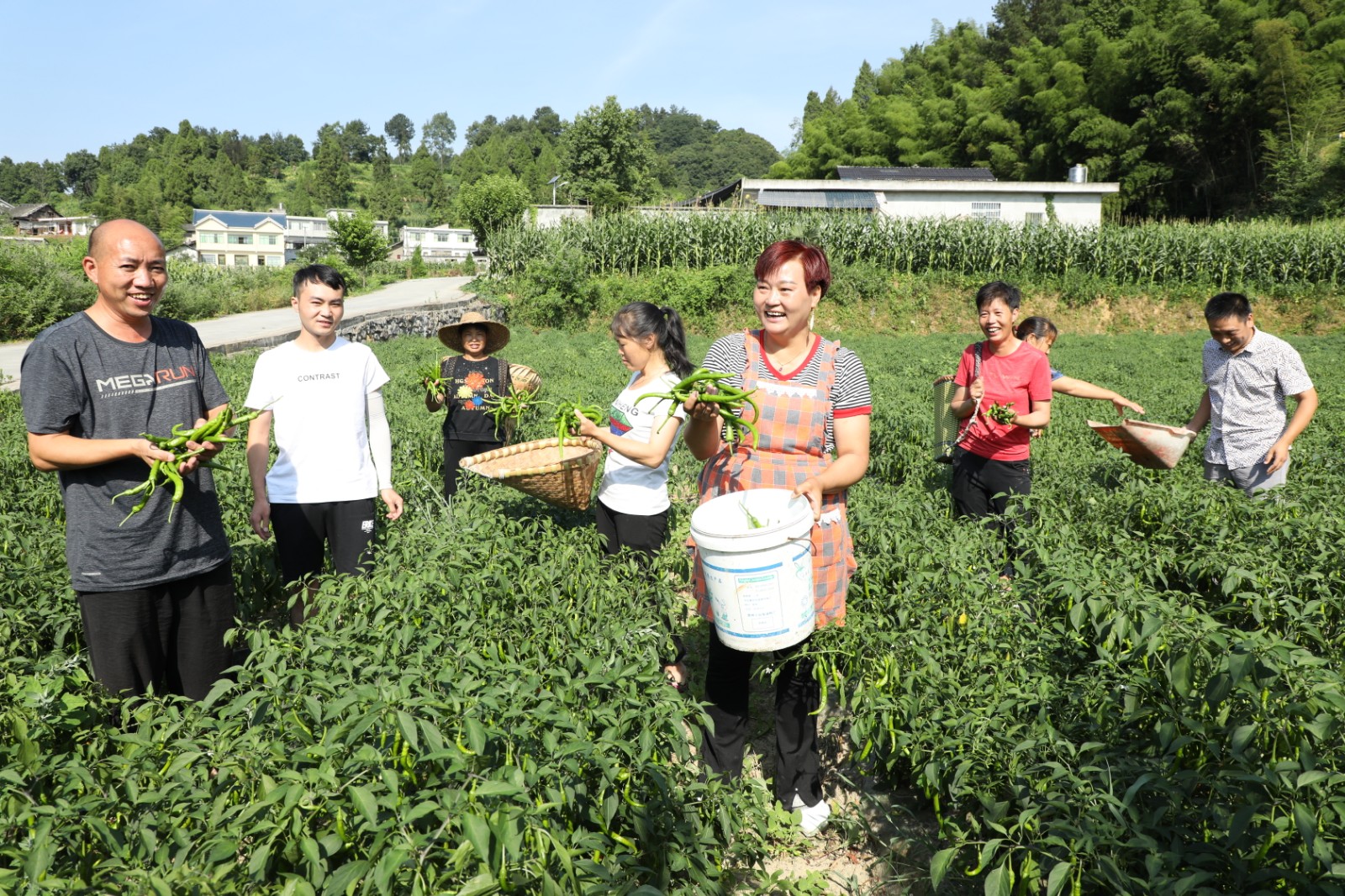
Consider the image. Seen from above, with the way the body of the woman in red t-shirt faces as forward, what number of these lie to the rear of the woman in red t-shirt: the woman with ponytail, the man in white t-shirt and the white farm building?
1

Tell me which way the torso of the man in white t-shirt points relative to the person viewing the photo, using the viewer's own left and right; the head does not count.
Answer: facing the viewer

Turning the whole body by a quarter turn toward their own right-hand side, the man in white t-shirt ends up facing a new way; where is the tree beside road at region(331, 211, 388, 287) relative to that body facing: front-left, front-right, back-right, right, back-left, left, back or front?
right

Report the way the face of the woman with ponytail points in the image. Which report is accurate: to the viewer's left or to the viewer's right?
to the viewer's left

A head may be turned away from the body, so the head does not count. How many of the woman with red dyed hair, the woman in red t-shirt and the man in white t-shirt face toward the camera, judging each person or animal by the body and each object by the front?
3

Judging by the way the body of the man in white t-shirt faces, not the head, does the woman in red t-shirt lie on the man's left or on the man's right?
on the man's left

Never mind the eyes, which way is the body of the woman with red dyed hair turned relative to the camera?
toward the camera

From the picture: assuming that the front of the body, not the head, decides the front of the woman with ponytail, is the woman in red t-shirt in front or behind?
behind

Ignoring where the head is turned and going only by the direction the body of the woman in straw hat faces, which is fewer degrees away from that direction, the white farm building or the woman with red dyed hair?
the woman with red dyed hair

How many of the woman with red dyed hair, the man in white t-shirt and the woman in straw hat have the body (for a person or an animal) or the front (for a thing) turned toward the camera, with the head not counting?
3

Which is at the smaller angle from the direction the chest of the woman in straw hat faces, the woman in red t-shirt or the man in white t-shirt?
the man in white t-shirt

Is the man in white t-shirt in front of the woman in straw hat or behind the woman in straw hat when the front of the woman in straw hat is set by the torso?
in front

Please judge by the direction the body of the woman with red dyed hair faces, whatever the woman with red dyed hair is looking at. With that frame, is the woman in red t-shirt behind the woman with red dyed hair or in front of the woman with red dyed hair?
behind

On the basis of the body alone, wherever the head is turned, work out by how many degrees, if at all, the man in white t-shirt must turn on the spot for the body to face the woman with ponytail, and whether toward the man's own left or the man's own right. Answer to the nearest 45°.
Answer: approximately 90° to the man's own left
